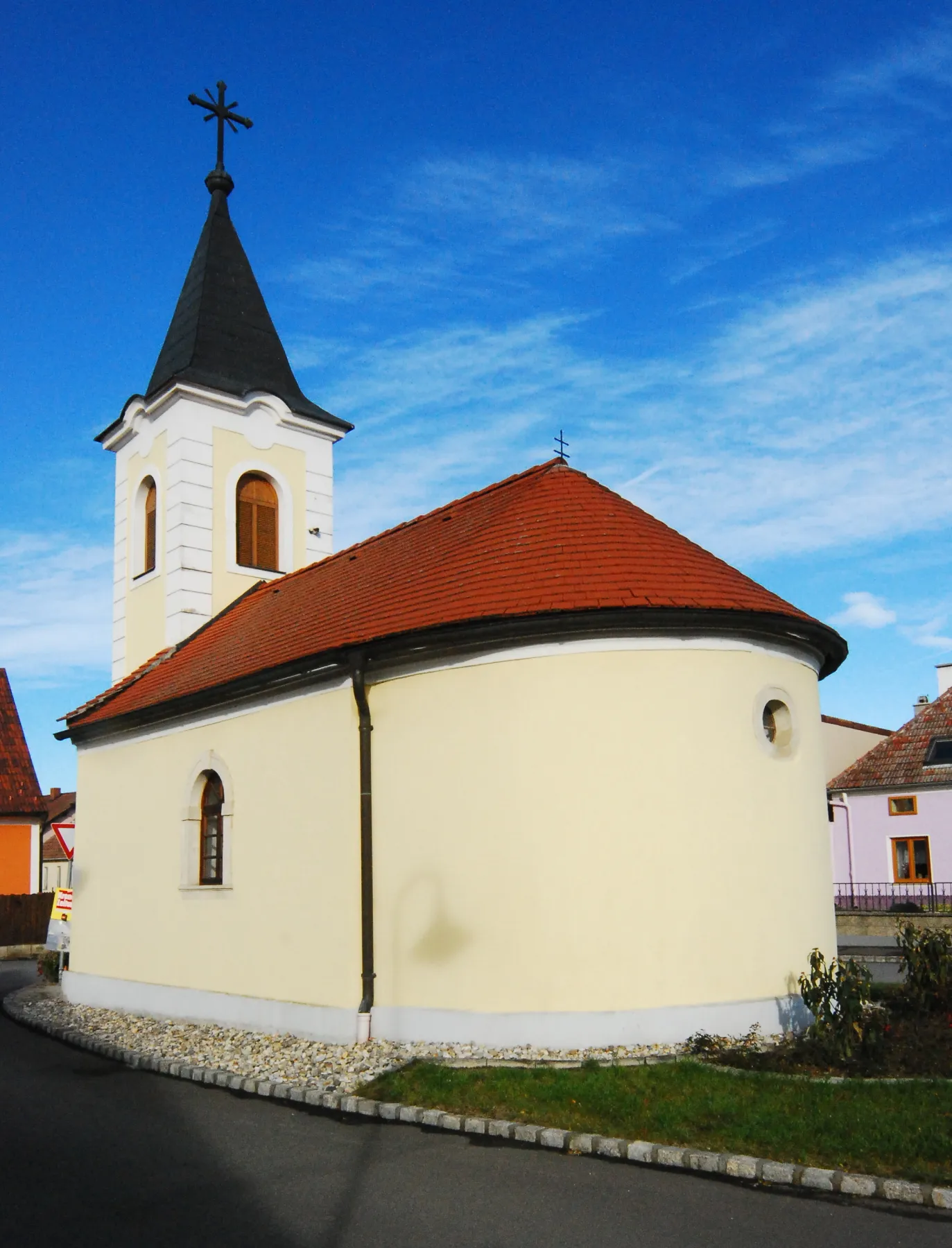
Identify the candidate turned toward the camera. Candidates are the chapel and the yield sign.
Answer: the yield sign

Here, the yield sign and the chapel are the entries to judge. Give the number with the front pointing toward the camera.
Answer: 1

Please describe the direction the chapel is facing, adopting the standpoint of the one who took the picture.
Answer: facing away from the viewer and to the left of the viewer

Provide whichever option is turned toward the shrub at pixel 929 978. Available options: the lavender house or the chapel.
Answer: the lavender house

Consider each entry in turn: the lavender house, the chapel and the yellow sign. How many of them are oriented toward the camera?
2

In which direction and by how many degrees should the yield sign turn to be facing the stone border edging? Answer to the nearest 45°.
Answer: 0° — it already faces it

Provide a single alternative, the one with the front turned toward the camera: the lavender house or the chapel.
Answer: the lavender house

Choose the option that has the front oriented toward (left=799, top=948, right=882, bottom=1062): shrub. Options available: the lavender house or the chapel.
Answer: the lavender house

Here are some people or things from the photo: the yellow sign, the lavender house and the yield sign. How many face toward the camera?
3

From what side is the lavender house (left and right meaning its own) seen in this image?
front

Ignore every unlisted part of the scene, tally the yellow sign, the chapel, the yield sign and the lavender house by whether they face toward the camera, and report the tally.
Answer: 3

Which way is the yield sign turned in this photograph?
toward the camera

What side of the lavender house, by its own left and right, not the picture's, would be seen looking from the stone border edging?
front
